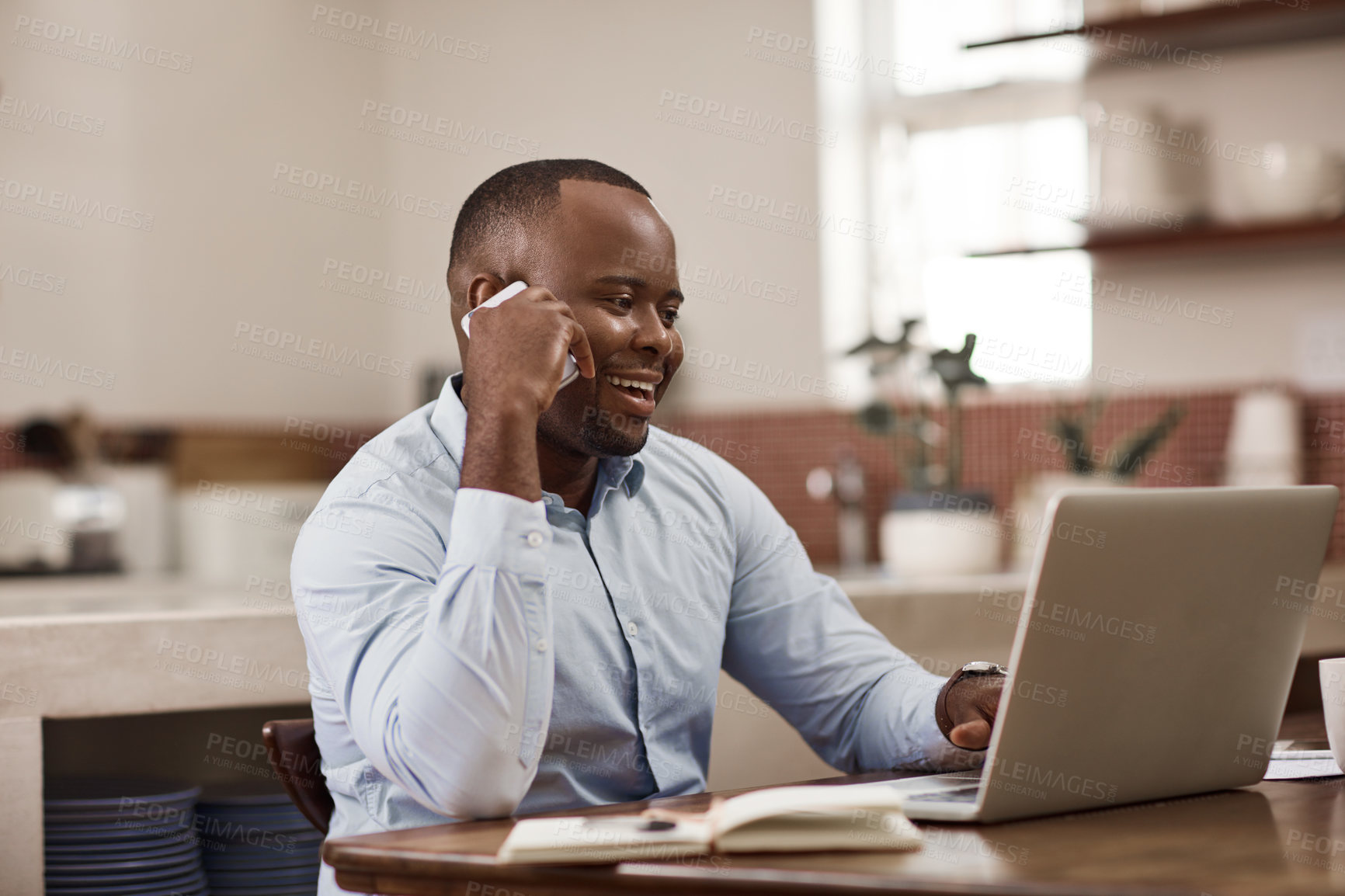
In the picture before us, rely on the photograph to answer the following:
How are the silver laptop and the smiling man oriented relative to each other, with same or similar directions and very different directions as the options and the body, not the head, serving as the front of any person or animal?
very different directions

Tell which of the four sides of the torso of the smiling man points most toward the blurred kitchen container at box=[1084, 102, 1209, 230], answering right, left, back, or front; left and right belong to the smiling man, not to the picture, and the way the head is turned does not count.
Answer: left

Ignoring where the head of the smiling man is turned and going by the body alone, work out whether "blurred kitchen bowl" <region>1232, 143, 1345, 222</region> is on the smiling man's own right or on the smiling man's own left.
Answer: on the smiling man's own left

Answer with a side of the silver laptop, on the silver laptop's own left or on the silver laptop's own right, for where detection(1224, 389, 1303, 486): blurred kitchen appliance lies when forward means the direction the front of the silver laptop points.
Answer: on the silver laptop's own right

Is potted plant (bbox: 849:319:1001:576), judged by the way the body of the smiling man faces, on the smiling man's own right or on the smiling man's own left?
on the smiling man's own left

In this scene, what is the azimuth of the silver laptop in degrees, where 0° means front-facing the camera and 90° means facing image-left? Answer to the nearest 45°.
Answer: approximately 135°

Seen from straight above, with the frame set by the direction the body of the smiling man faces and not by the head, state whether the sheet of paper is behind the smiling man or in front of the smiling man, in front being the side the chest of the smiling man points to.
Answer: in front

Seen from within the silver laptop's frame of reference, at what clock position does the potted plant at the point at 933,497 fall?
The potted plant is roughly at 1 o'clock from the silver laptop.

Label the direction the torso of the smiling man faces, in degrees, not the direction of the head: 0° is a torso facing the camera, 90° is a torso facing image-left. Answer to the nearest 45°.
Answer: approximately 315°

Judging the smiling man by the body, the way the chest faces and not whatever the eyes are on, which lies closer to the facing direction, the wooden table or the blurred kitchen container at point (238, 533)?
the wooden table

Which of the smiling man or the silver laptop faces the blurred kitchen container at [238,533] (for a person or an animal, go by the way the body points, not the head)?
the silver laptop

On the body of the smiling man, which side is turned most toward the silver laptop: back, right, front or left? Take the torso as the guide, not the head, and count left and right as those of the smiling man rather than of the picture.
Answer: front

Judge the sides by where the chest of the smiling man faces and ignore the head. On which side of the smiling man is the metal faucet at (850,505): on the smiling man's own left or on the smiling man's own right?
on the smiling man's own left

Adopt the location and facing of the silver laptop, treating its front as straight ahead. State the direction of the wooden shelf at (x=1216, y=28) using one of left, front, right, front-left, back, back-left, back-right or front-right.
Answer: front-right
